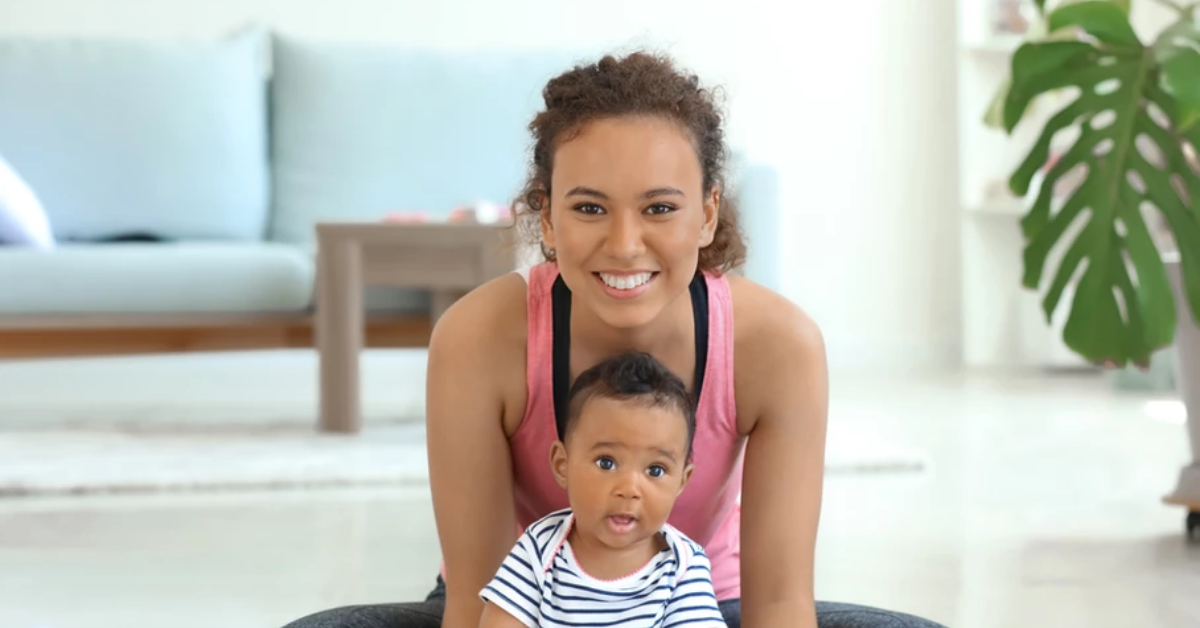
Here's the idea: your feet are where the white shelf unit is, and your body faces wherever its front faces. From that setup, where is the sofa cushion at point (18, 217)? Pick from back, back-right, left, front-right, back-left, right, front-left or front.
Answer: front-right

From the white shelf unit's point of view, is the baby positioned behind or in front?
in front

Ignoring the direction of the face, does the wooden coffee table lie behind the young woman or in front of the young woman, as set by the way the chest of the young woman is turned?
behind

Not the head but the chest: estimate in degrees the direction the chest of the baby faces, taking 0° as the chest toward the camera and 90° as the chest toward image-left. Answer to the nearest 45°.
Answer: approximately 0°

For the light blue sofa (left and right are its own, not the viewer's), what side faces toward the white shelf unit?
left

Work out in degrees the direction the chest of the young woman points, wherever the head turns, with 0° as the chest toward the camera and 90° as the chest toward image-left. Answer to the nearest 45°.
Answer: approximately 0°

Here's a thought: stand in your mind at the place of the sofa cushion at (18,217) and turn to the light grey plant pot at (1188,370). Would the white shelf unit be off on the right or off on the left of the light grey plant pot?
left

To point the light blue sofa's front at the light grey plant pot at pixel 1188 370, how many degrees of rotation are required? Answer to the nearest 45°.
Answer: approximately 45° to its left

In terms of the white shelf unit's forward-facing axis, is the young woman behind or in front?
in front
